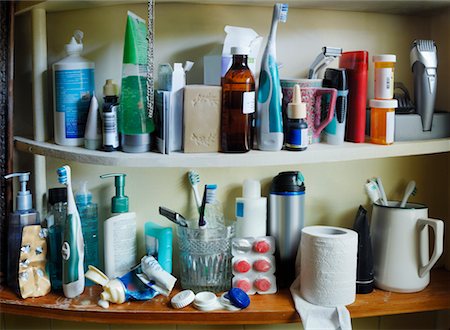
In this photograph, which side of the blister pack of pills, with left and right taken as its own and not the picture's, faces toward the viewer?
front
